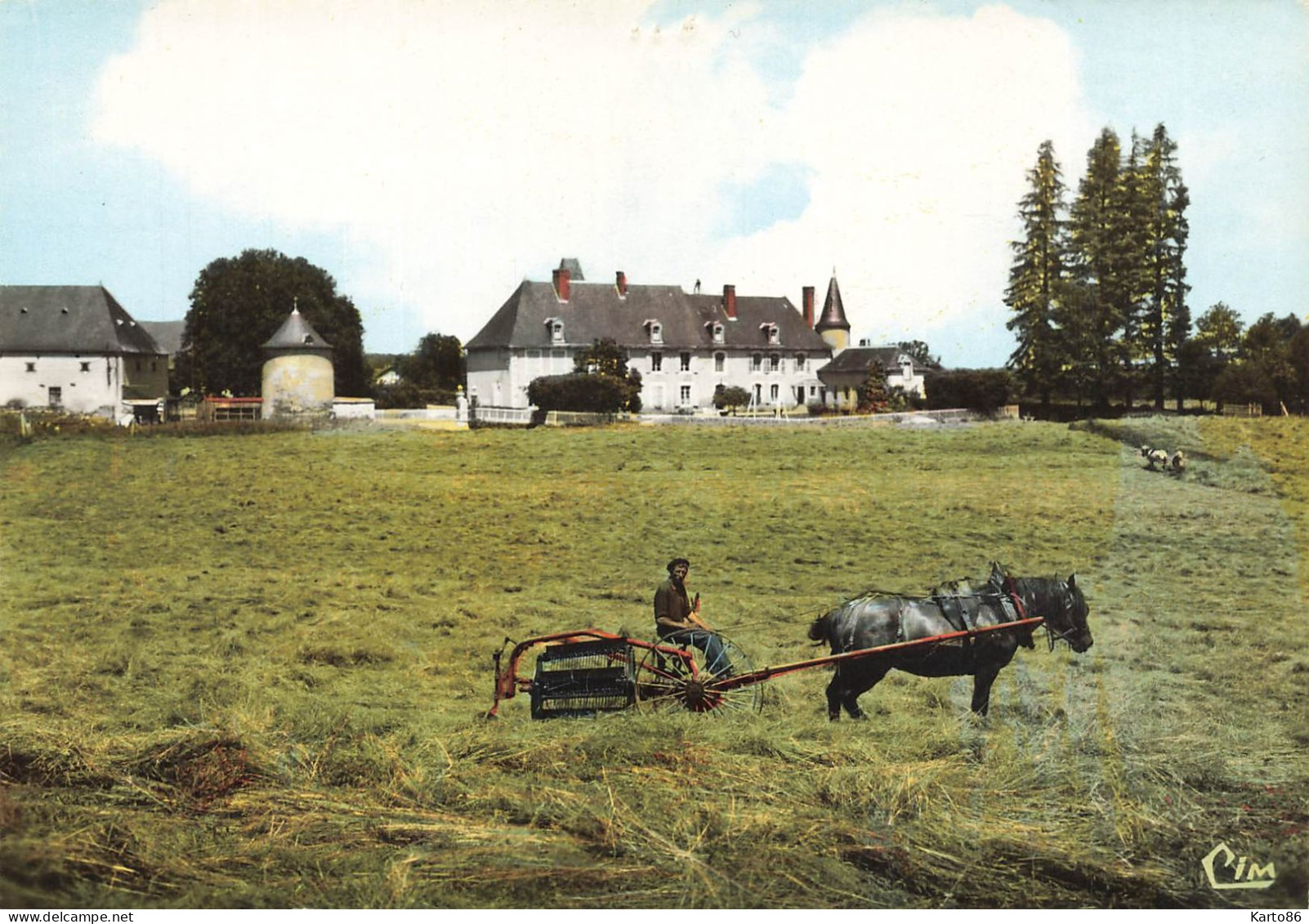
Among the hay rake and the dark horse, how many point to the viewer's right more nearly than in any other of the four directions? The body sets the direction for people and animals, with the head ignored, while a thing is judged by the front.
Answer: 2

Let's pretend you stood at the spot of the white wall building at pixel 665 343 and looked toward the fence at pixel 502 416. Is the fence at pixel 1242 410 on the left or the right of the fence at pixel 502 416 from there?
left

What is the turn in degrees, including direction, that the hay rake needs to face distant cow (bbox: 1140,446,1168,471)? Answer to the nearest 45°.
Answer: approximately 45° to its left

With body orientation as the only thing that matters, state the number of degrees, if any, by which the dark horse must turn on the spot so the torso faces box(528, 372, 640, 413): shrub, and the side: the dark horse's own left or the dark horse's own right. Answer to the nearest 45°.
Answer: approximately 135° to the dark horse's own left

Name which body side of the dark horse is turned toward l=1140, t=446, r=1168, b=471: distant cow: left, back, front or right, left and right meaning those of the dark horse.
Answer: left

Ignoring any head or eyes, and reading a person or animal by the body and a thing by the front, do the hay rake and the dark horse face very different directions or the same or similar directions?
same or similar directions

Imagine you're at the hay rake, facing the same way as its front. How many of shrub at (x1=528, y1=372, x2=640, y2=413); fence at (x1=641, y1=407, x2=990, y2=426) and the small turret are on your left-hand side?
3

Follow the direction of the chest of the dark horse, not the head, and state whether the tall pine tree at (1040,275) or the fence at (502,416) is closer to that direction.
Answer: the tall pine tree

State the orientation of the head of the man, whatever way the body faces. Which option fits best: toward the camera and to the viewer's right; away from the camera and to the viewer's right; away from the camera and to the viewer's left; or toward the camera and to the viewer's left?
toward the camera and to the viewer's right

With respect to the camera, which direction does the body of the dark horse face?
to the viewer's right

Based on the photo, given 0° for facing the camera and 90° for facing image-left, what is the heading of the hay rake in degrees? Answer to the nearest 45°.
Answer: approximately 270°

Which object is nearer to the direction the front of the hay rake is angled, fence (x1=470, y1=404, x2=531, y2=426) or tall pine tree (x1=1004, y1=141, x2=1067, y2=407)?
the tall pine tree

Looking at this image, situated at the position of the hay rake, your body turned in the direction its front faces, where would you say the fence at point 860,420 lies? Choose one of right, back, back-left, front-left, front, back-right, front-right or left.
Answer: left

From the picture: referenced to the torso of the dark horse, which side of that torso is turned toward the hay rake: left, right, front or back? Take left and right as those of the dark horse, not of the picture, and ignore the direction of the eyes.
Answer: back

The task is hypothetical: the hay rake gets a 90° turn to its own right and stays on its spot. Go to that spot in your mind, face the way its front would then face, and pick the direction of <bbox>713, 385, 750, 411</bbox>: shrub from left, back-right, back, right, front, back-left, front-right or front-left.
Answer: back

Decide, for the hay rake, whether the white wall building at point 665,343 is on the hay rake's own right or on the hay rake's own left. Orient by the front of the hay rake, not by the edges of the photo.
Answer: on the hay rake's own left
